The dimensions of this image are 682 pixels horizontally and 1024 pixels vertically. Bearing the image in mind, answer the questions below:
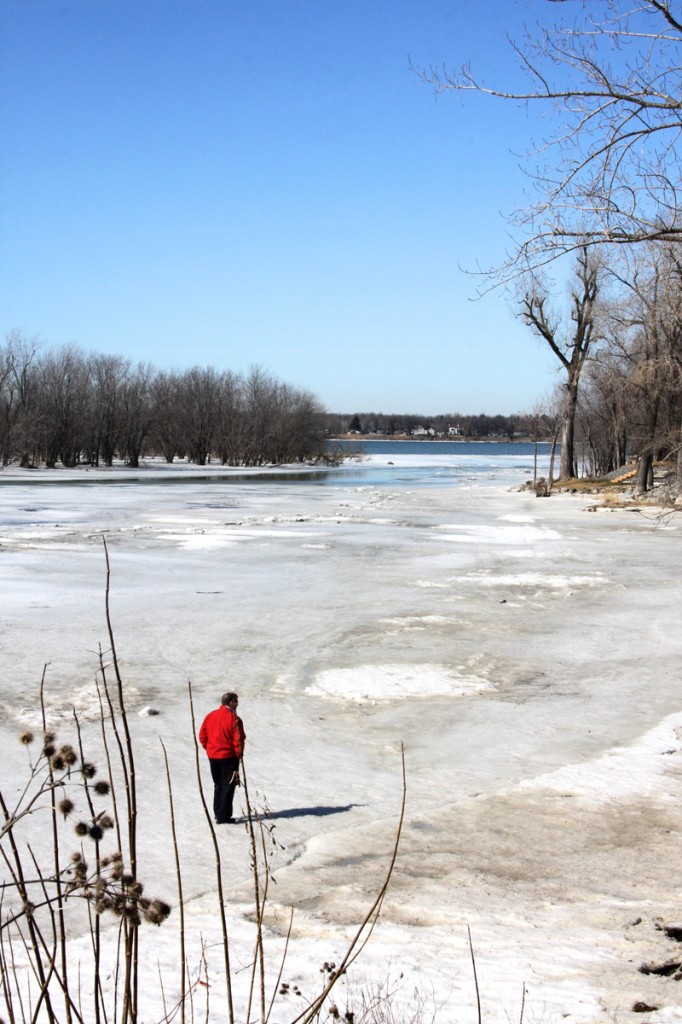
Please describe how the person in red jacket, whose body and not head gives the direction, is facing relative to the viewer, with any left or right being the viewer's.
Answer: facing away from the viewer and to the right of the viewer

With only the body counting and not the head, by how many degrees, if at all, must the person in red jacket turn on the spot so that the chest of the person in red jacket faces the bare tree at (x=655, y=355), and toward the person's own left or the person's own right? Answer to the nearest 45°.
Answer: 0° — they already face it
